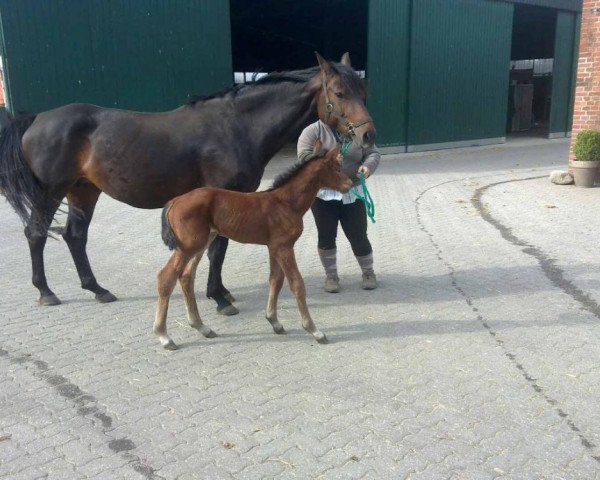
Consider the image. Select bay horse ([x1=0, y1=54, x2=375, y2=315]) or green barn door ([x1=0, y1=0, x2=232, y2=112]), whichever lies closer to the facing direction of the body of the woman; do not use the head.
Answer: the bay horse

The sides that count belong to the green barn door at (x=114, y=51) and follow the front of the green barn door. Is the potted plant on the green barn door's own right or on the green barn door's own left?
on the green barn door's own left

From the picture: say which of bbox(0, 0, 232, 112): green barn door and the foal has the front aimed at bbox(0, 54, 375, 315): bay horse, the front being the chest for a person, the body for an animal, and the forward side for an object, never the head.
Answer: the green barn door

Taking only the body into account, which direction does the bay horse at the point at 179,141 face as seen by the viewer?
to the viewer's right

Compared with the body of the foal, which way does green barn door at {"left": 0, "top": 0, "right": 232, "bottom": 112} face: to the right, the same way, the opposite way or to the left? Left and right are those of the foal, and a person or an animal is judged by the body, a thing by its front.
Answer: to the right

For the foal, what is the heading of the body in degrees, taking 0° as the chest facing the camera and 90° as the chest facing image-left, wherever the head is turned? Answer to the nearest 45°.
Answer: approximately 270°

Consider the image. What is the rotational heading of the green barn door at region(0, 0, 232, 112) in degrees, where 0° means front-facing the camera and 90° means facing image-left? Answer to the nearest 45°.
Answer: approximately 0°

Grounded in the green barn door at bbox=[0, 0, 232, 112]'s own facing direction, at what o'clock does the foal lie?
The foal is roughly at 12 o'clock from the green barn door.

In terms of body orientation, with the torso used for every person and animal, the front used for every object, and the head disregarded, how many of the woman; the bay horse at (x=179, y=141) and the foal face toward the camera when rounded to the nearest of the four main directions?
1

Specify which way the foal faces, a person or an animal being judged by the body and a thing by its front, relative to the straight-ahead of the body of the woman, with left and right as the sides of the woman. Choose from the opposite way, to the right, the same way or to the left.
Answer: to the left

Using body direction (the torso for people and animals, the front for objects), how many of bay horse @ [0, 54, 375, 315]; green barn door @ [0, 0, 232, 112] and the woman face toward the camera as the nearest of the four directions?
2

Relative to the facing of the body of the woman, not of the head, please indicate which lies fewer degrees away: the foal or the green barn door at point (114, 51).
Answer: the foal
